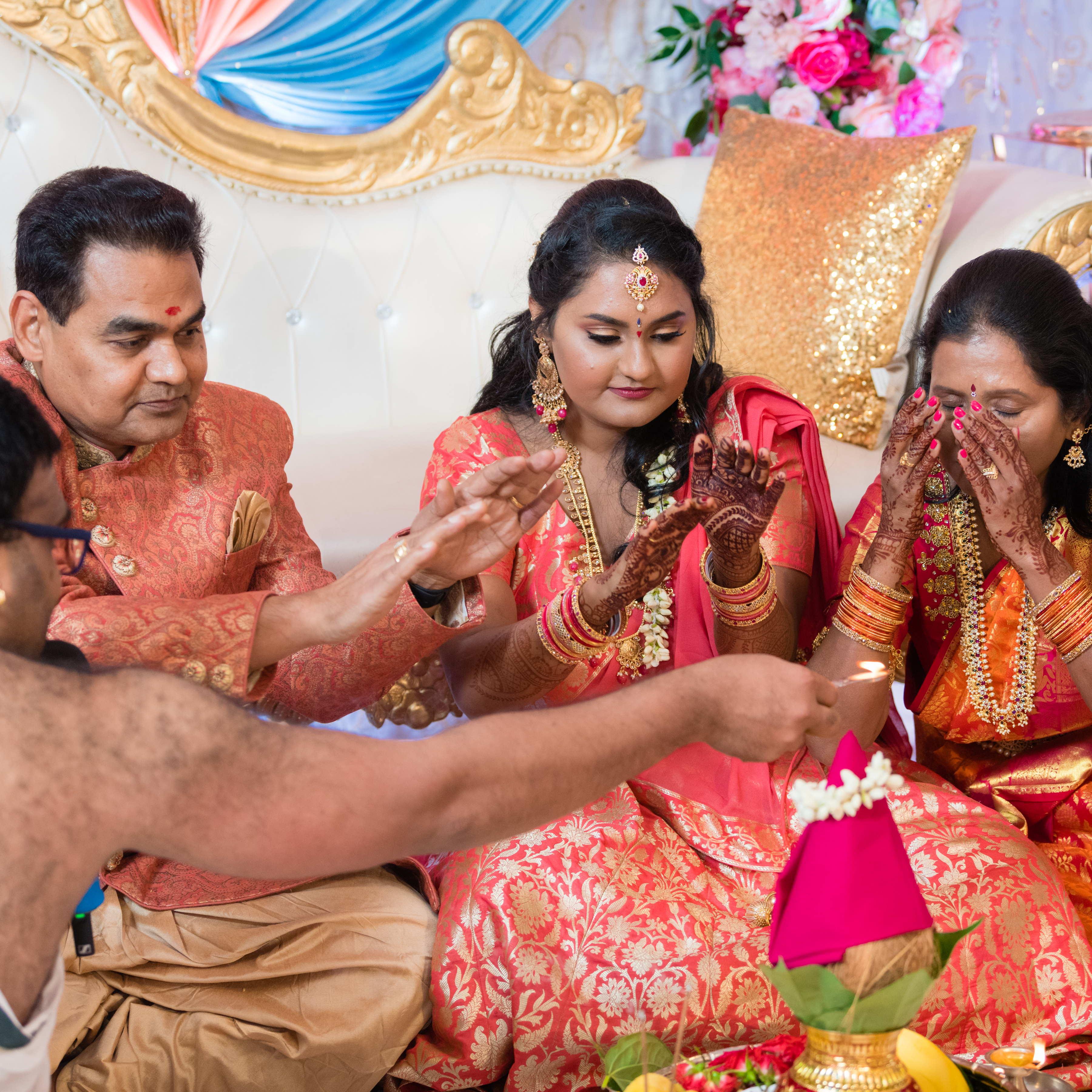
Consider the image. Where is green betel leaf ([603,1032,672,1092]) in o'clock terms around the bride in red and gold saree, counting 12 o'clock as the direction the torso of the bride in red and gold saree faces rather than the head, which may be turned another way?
The green betel leaf is roughly at 12 o'clock from the bride in red and gold saree.

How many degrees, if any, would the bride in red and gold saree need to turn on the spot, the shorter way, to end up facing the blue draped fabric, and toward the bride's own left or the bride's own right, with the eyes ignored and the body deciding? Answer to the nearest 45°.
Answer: approximately 135° to the bride's own right

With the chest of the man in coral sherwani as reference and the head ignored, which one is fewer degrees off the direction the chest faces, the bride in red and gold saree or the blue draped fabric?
the bride in red and gold saree

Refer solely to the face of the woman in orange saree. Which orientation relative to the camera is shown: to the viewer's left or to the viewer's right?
to the viewer's left

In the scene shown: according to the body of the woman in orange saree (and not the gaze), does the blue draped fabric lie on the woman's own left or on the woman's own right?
on the woman's own right

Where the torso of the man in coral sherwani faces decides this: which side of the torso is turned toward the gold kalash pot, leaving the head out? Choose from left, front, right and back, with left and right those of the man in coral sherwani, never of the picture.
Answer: front

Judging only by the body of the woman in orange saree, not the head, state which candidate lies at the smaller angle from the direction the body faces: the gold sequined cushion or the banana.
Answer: the banana

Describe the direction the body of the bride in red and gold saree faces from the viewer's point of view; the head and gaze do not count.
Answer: toward the camera

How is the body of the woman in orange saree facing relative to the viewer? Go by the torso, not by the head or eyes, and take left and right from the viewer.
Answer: facing the viewer and to the left of the viewer

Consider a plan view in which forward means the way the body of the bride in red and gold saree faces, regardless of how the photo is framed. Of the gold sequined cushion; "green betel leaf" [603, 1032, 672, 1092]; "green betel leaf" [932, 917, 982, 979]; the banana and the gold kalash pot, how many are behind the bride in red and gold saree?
1

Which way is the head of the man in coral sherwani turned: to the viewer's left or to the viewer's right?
to the viewer's right

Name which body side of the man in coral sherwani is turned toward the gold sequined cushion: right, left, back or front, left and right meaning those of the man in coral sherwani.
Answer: left

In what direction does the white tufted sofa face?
toward the camera
